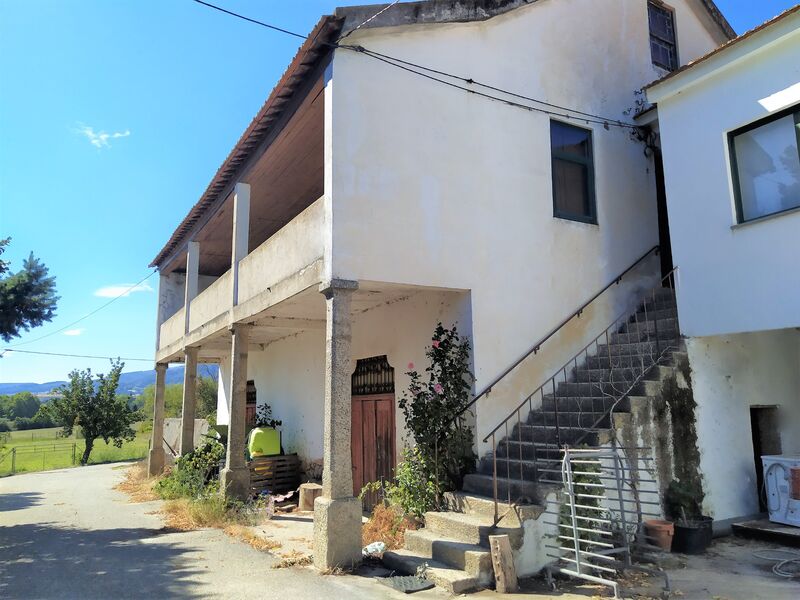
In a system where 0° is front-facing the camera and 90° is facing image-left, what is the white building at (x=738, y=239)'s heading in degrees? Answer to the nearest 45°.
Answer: approximately 45°

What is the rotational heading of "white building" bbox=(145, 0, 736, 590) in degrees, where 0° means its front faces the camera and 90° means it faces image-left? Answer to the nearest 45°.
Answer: approximately 45°

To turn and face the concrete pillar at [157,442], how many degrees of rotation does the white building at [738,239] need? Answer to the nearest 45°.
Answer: approximately 45° to its right

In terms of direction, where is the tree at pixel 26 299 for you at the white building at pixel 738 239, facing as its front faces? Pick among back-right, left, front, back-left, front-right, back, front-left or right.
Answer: front-right

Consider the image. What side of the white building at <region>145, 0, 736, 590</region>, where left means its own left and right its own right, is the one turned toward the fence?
right

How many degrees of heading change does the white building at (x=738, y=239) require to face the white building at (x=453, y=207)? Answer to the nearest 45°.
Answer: approximately 45° to its right

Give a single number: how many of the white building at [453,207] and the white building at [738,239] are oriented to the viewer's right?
0

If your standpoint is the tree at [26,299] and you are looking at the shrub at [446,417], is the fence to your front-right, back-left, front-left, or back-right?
back-left

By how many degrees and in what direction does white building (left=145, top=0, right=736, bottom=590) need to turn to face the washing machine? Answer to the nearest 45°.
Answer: approximately 135° to its left
